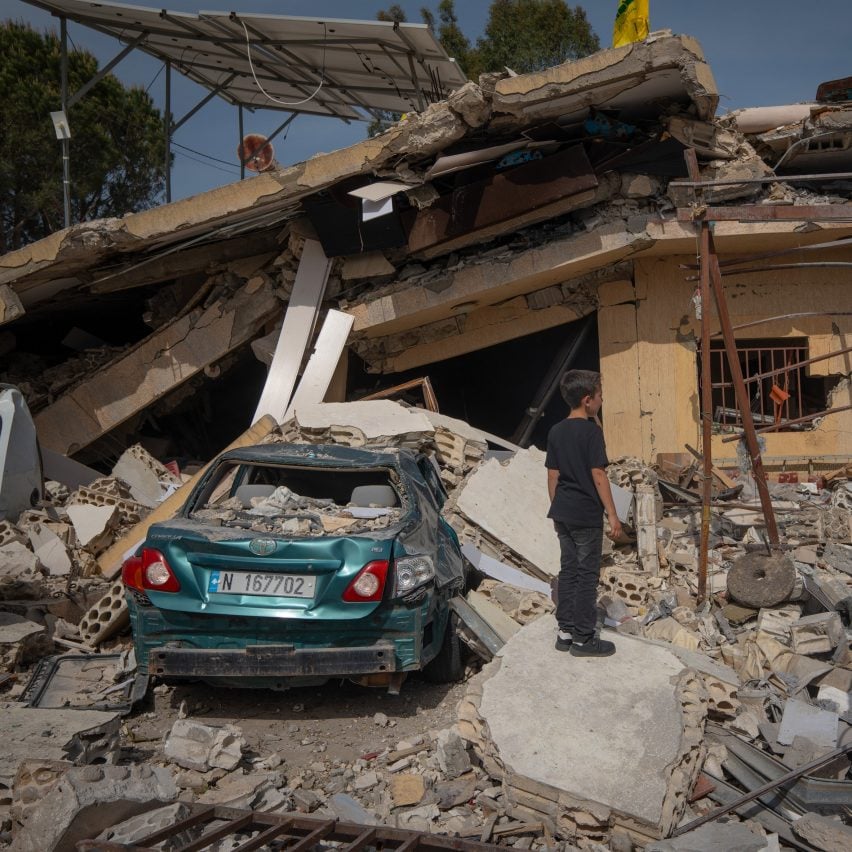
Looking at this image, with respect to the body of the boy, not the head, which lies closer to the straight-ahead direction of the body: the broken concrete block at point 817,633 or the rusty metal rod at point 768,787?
the broken concrete block

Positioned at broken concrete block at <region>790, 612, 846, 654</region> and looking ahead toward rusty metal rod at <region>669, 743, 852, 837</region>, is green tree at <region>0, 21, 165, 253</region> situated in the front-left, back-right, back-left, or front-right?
back-right

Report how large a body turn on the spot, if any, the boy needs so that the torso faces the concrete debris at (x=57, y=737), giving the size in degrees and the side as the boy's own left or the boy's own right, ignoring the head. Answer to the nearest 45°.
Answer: approximately 180°

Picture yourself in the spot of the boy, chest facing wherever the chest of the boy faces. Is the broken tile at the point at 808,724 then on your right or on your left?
on your right

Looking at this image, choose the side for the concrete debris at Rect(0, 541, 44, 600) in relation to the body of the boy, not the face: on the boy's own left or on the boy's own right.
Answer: on the boy's own left

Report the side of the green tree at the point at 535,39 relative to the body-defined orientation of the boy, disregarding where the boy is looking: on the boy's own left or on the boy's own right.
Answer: on the boy's own left

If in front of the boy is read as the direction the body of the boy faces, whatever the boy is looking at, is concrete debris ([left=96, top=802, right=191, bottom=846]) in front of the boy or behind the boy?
behind

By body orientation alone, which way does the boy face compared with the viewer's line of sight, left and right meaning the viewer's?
facing away from the viewer and to the right of the viewer

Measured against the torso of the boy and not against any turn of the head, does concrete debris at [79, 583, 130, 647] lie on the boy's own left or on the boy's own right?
on the boy's own left

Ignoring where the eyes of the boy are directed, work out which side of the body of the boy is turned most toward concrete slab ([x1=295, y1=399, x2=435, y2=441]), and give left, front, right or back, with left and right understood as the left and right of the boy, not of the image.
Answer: left

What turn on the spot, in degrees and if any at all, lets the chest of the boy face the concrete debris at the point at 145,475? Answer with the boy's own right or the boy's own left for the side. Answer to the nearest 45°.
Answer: approximately 90° to the boy's own left

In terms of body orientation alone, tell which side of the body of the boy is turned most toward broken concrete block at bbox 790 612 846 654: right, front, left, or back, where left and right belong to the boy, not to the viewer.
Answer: front

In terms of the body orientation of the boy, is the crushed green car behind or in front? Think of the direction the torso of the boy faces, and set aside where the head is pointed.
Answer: behind
